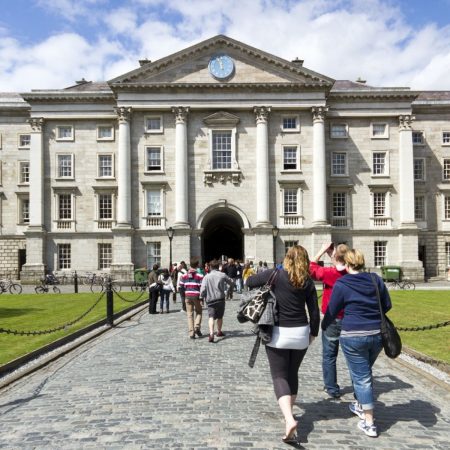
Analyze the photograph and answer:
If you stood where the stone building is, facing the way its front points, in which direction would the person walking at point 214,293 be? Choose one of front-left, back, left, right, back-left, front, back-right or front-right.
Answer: front

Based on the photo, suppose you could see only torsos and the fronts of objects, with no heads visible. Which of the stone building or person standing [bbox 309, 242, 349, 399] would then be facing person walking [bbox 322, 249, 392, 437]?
the stone building

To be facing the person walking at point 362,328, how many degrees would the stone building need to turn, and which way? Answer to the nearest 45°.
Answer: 0° — it already faces them

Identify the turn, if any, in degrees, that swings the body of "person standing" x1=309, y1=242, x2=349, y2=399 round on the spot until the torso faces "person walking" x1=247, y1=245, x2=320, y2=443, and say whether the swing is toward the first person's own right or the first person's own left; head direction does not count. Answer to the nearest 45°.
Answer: approximately 135° to the first person's own left

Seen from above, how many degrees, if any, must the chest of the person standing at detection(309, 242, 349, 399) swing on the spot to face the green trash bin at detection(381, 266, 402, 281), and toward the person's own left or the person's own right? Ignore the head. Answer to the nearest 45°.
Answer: approximately 45° to the person's own right

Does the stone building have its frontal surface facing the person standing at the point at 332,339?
yes

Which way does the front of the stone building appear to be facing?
toward the camera

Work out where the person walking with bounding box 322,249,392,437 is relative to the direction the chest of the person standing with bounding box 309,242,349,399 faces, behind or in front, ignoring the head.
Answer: behind

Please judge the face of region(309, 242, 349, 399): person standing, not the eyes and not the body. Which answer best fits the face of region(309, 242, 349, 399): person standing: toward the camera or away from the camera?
away from the camera

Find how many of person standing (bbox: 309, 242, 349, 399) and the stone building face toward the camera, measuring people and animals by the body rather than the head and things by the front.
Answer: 1

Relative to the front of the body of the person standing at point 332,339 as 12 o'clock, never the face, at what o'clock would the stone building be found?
The stone building is roughly at 1 o'clock from the person standing.

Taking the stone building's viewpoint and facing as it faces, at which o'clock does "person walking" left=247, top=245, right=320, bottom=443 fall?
The person walking is roughly at 12 o'clock from the stone building.

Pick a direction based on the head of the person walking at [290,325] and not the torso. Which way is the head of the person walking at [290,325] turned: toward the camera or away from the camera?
away from the camera

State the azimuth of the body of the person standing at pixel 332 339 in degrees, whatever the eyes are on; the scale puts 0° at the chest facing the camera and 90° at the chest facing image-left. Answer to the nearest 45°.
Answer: approximately 135°

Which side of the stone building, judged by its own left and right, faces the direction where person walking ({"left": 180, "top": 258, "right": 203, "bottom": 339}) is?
front
